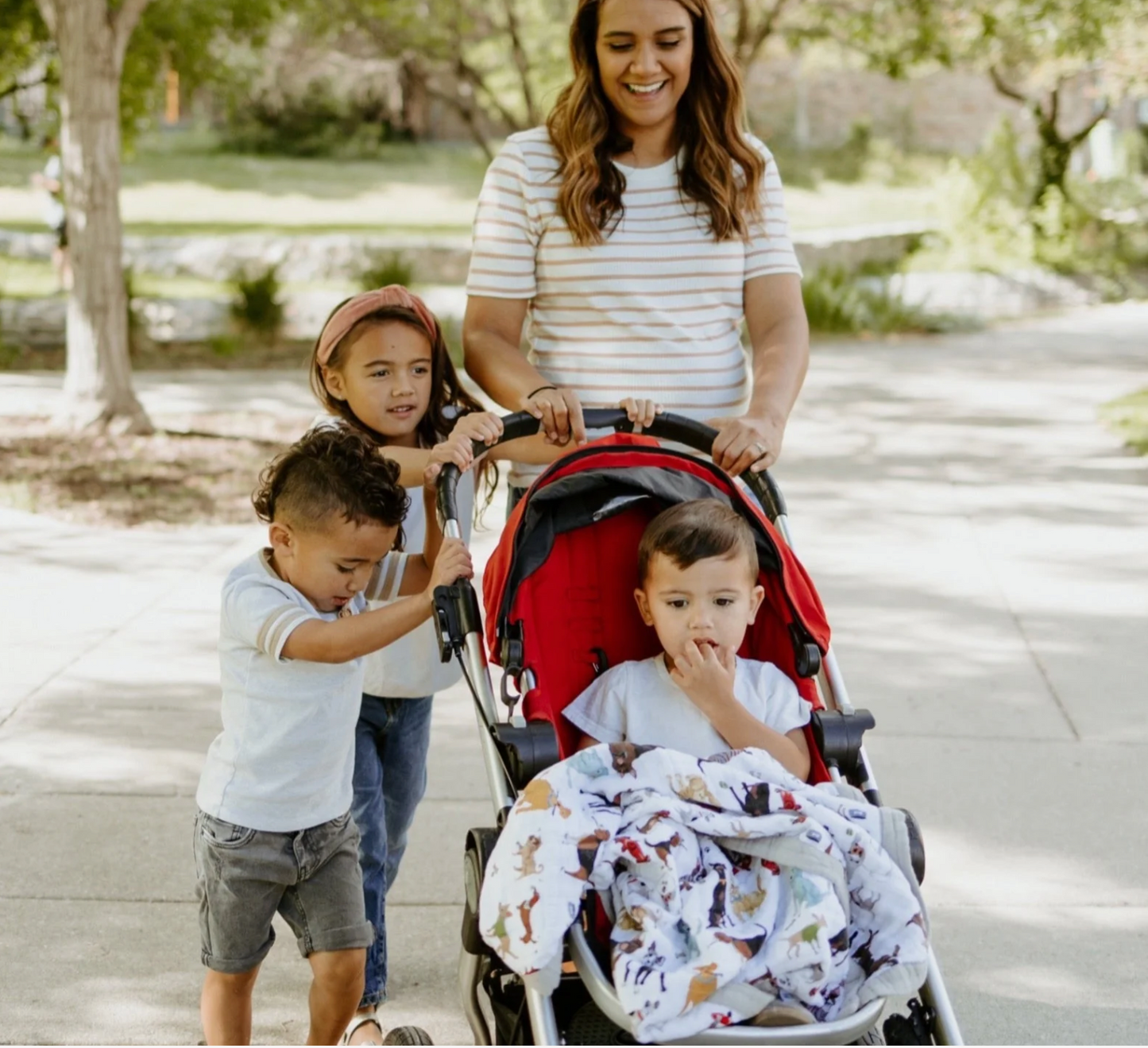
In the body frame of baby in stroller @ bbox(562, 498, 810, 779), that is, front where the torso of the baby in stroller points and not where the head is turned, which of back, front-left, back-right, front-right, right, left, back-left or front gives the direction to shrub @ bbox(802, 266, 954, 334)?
back

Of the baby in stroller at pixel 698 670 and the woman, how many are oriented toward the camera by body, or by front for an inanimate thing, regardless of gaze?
2

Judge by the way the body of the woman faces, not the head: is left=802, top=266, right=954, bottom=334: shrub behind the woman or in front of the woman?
behind

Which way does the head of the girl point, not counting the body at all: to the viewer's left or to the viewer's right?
to the viewer's right

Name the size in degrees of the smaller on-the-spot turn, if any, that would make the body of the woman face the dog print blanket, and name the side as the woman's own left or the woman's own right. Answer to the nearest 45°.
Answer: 0° — they already face it

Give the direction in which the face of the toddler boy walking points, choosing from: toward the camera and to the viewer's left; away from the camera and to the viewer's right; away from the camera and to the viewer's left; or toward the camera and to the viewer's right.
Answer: toward the camera and to the viewer's right

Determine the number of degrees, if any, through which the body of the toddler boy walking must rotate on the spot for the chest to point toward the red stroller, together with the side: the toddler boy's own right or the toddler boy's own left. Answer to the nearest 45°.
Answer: approximately 45° to the toddler boy's own left

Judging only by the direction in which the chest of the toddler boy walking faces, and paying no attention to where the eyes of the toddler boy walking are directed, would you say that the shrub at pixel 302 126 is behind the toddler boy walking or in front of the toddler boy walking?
behind

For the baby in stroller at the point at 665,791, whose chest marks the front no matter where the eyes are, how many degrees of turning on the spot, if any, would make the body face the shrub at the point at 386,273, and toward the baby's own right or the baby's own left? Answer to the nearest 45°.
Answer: approximately 180°

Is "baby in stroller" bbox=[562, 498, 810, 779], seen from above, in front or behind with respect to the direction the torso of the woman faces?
in front
